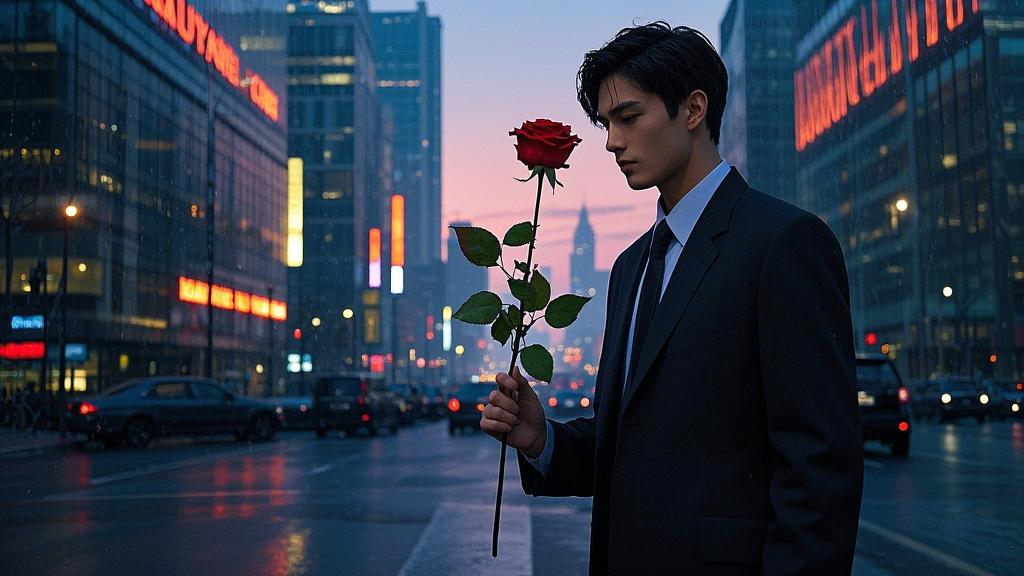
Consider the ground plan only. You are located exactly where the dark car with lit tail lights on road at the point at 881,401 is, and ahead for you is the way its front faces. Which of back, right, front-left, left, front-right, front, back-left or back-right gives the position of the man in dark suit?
back

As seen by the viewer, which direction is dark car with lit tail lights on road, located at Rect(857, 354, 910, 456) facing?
away from the camera

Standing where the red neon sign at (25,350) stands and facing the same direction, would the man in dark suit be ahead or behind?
ahead

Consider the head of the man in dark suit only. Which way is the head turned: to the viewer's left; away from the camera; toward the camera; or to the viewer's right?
to the viewer's left

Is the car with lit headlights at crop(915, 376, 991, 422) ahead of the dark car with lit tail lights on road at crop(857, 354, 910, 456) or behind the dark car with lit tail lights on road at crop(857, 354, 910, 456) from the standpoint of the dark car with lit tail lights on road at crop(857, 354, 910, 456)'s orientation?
ahead

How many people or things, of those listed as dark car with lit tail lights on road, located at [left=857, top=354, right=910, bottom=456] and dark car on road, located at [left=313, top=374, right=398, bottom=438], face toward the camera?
0

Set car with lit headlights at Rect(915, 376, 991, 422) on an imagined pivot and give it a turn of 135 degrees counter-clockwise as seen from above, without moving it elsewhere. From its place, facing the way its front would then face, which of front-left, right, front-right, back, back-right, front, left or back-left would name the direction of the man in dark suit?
back

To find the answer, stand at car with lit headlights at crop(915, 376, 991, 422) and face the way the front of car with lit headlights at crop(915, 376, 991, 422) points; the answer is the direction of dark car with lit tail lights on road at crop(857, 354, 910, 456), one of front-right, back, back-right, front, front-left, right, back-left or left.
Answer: front-right

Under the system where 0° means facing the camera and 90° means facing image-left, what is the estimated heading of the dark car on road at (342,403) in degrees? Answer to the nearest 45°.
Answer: approximately 225°

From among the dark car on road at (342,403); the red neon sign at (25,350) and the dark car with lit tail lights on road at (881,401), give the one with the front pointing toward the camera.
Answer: the red neon sign

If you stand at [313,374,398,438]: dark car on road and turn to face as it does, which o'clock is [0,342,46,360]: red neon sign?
The red neon sign is roughly at 9 o'clock from the dark car on road.

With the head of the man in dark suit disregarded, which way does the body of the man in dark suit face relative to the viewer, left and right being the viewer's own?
facing the viewer and to the left of the viewer

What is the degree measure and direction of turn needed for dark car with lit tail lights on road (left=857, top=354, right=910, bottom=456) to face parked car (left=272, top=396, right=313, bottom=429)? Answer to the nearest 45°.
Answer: approximately 45° to its left

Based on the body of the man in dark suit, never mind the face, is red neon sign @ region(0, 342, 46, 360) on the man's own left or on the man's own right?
on the man's own right
